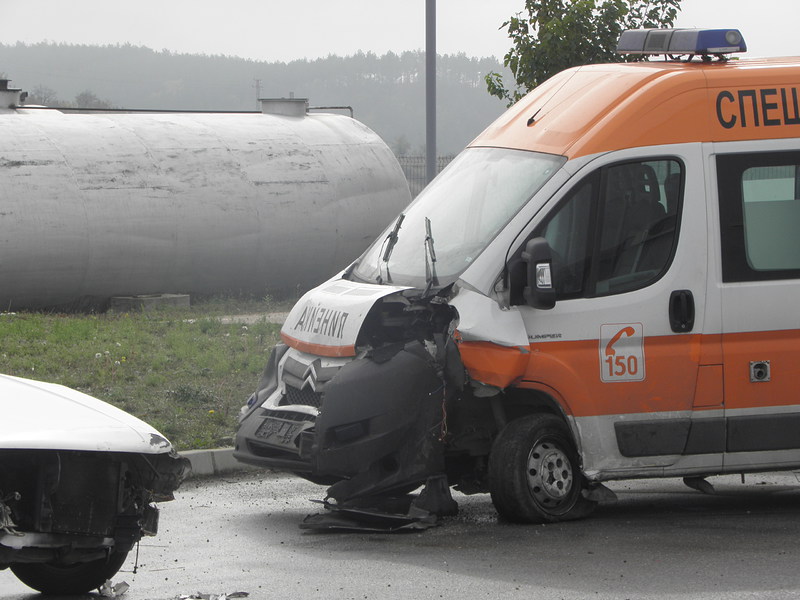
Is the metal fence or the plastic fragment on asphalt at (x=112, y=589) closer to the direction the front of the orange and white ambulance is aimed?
the plastic fragment on asphalt

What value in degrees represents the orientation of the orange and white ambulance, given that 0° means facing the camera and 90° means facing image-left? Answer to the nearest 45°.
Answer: approximately 45°

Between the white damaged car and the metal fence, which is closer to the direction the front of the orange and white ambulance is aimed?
the white damaged car

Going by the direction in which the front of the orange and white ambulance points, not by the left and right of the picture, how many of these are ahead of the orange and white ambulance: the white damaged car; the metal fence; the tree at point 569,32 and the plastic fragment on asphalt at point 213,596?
2

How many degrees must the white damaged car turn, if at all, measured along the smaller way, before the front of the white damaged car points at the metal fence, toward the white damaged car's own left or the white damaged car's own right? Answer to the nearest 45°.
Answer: approximately 135° to the white damaged car's own left

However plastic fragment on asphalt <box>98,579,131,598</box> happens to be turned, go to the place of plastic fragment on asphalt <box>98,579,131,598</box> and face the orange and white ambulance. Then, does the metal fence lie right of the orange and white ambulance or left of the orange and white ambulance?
left

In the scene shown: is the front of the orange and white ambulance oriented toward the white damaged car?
yes

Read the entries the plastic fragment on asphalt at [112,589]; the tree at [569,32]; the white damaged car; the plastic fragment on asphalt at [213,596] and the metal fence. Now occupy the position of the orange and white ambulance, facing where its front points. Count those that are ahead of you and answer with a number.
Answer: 3

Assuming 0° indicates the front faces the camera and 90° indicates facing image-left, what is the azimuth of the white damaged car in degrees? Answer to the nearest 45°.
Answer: approximately 315°
